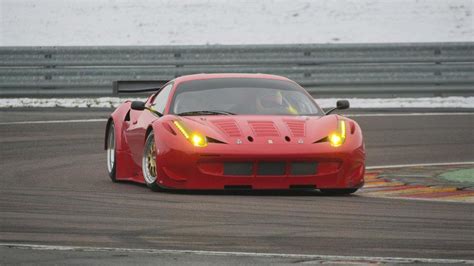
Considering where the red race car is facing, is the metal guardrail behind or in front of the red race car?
behind

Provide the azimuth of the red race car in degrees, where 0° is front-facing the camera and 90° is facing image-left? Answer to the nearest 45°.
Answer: approximately 0°
